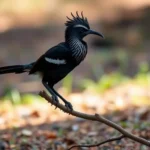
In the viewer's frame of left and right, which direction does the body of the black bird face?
facing to the right of the viewer
